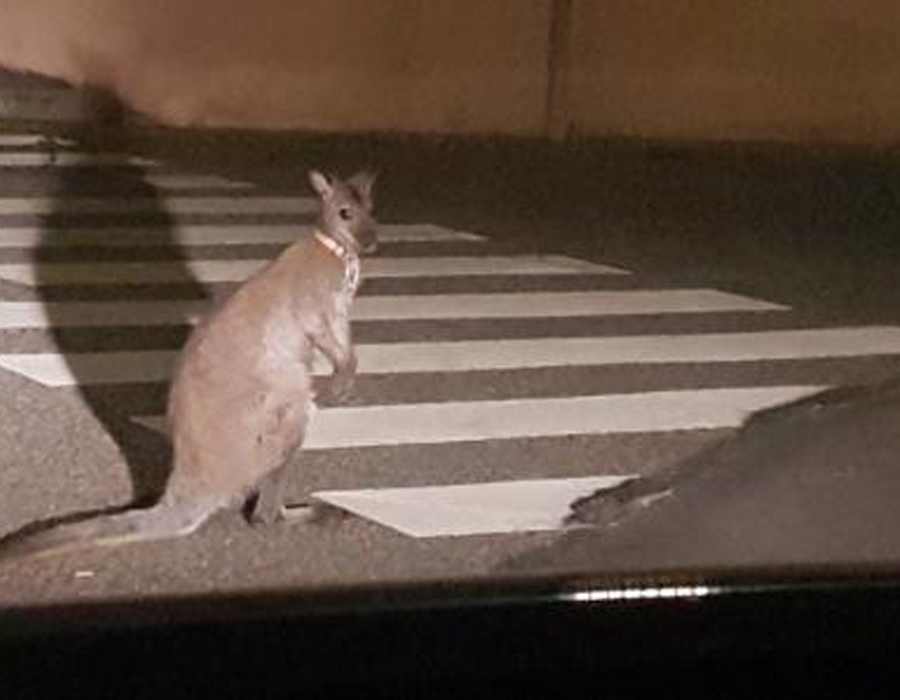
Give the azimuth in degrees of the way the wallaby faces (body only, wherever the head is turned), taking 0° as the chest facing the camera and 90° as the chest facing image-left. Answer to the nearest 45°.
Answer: approximately 270°

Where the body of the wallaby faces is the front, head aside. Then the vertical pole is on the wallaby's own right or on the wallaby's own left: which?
on the wallaby's own left
